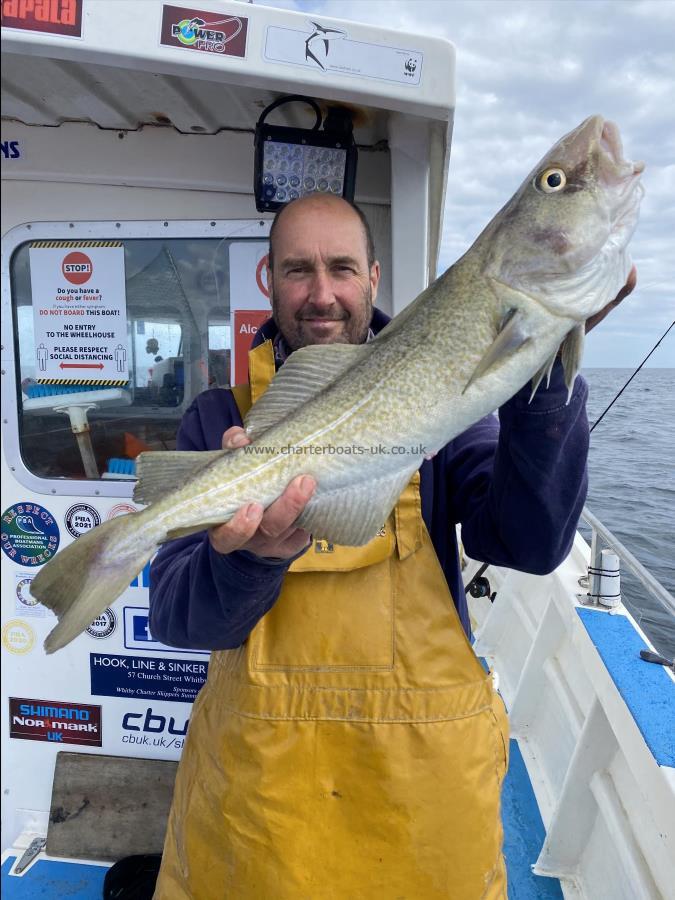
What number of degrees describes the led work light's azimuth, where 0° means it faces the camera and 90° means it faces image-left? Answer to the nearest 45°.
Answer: approximately 0°

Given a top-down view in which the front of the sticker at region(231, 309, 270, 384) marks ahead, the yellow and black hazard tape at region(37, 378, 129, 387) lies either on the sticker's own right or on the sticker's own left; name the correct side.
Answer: on the sticker's own right

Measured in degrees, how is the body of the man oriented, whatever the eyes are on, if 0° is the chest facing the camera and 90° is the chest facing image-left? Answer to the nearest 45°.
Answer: approximately 0°
